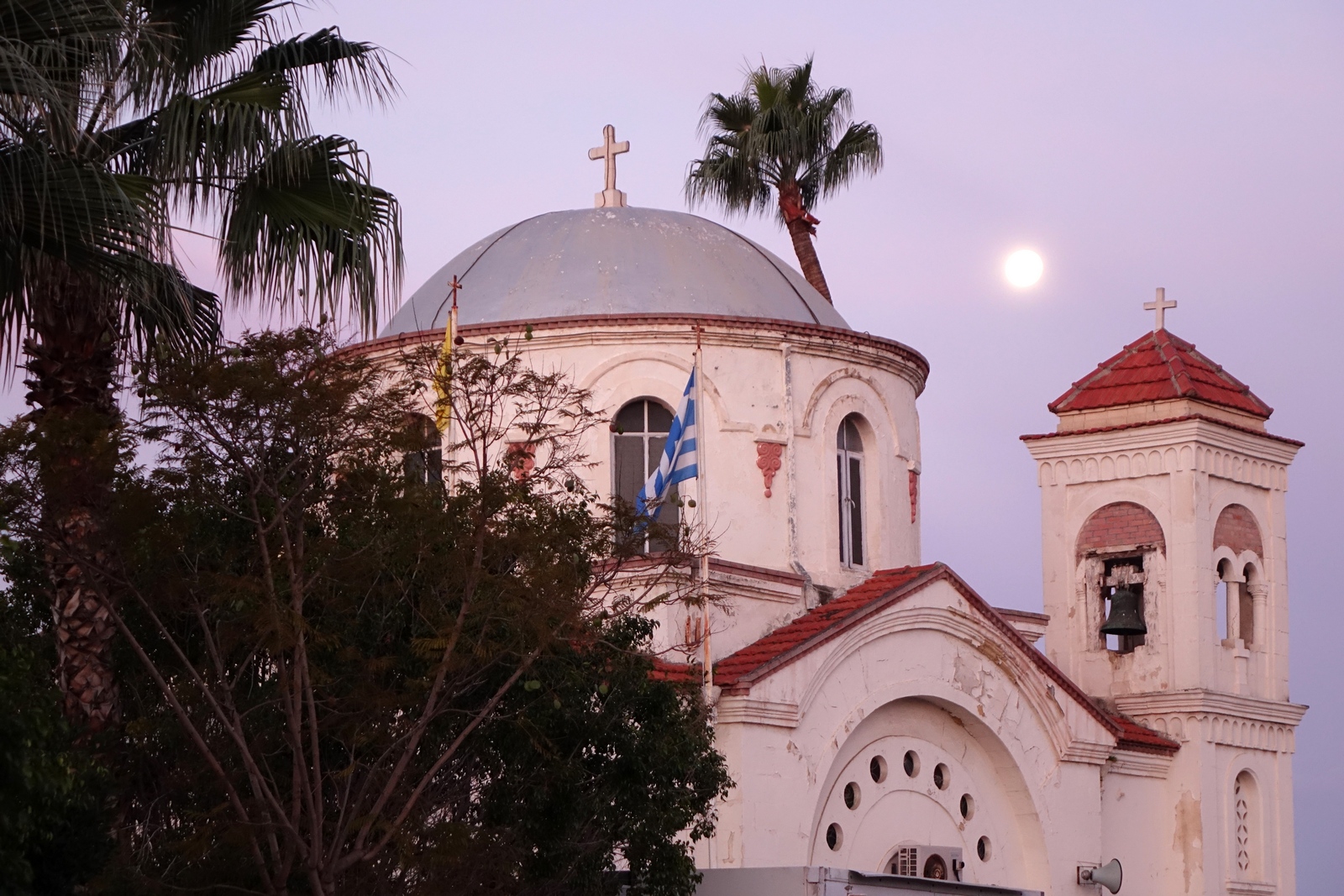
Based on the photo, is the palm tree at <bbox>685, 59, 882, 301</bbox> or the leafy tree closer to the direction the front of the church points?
the leafy tree

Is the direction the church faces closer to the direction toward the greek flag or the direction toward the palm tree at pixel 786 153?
the greek flag

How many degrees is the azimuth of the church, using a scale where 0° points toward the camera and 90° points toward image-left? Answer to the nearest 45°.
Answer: approximately 315°

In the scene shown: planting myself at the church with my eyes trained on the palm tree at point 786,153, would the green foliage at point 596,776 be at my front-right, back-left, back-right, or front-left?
back-left

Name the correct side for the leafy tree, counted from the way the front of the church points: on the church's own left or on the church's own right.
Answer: on the church's own right

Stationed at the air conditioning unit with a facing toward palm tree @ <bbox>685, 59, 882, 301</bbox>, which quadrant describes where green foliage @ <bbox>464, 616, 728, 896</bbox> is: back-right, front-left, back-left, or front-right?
back-left

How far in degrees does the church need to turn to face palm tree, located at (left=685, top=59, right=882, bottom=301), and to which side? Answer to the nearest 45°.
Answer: approximately 135° to its left
